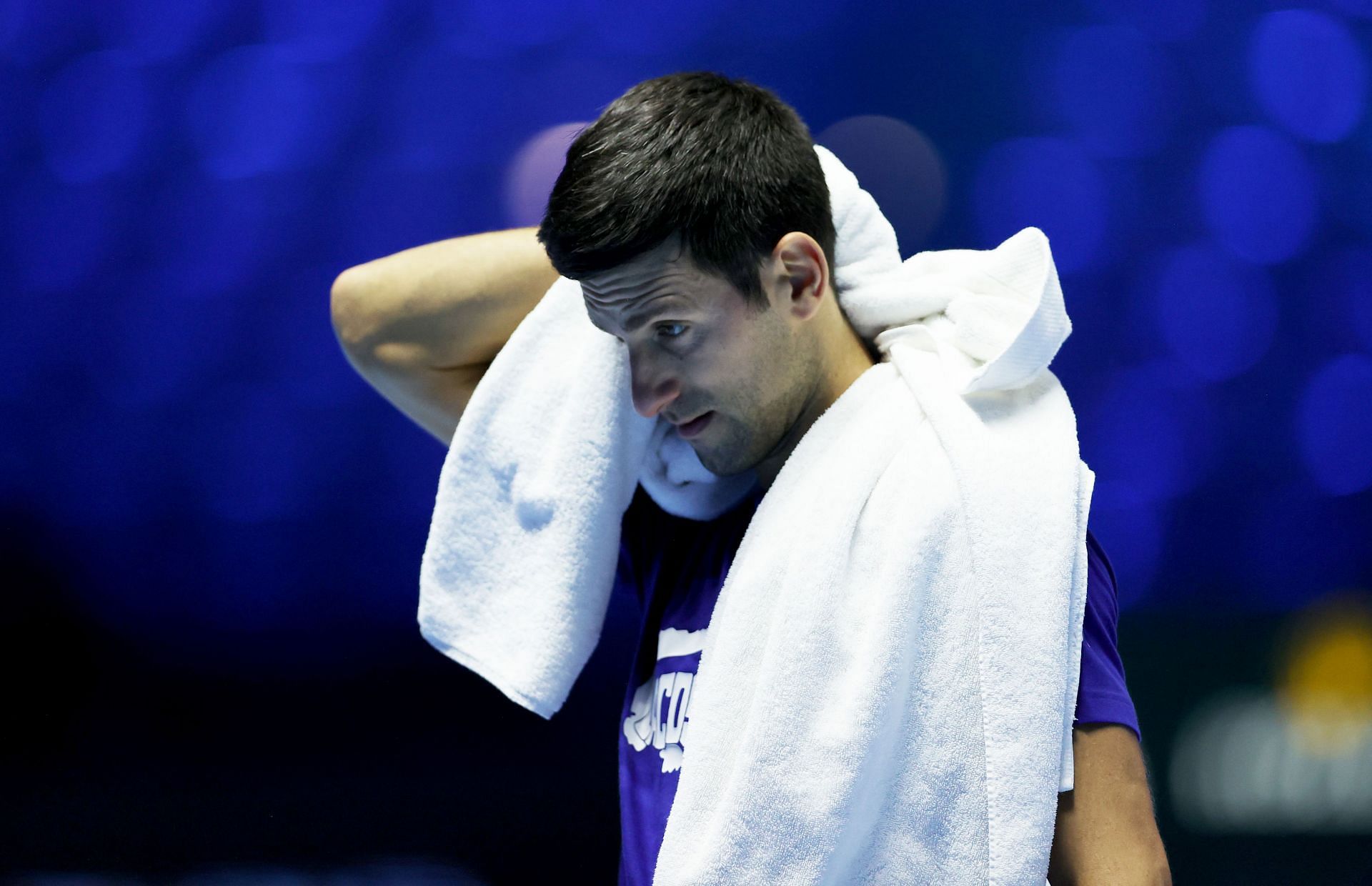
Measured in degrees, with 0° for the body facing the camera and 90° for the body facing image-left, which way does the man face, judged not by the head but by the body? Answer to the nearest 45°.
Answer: approximately 45°
